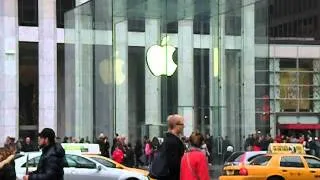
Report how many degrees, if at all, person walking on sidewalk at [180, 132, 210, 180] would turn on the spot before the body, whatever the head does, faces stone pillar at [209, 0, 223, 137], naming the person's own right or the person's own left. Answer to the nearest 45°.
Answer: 0° — they already face it

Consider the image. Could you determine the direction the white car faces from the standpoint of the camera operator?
facing to the right of the viewer

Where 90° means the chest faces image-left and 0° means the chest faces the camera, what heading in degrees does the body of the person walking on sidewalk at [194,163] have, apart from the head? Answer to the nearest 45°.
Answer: approximately 180°

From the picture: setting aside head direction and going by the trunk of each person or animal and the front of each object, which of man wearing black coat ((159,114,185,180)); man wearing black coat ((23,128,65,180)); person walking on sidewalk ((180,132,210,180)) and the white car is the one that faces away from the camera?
the person walking on sidewalk
